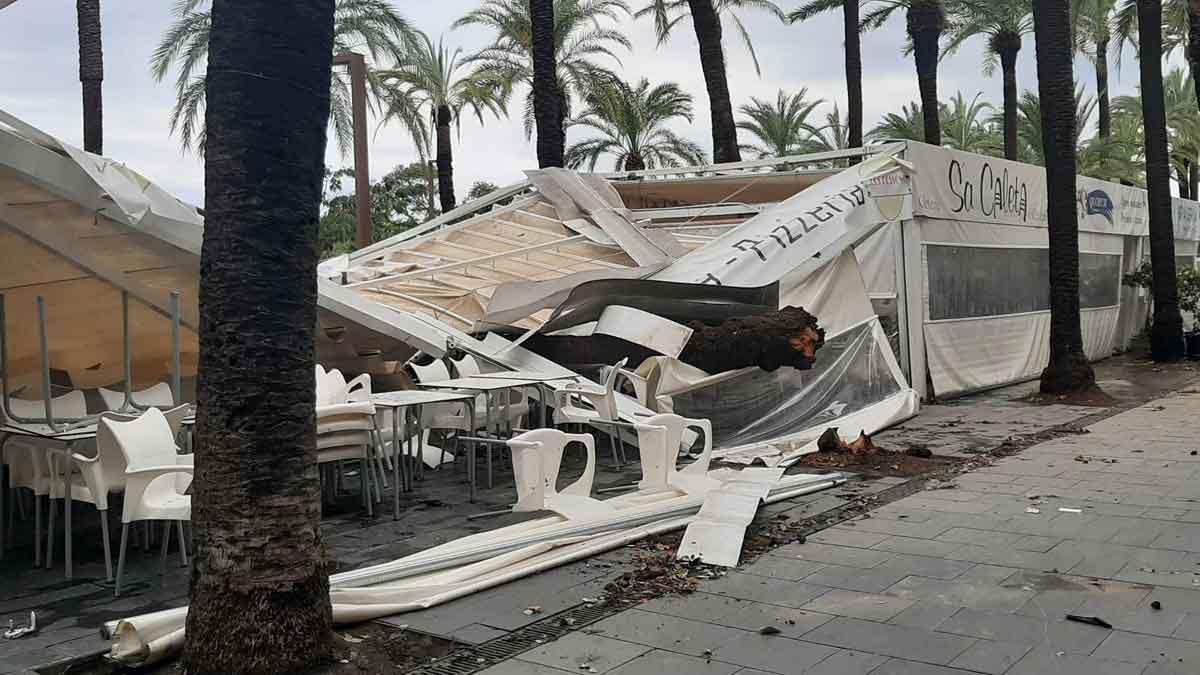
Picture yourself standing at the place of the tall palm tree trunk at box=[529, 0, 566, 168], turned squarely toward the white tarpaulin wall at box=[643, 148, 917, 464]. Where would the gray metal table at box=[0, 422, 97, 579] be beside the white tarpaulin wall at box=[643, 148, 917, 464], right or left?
right

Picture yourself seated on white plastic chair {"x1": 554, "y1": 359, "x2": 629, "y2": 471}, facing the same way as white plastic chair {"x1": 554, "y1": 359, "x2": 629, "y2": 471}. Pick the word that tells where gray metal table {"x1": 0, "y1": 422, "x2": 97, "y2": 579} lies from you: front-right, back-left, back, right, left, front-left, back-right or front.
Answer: front-left

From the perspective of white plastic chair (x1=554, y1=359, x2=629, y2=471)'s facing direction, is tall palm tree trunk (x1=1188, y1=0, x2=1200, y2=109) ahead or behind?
behind

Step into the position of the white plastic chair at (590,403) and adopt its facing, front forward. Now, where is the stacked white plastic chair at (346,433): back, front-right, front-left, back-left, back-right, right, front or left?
front-left

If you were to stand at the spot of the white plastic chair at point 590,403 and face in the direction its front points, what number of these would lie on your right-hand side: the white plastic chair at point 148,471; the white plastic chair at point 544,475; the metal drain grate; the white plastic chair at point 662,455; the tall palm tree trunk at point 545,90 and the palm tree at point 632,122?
2

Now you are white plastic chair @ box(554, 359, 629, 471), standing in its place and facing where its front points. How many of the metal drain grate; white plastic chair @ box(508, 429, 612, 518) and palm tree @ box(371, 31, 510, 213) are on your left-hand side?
2

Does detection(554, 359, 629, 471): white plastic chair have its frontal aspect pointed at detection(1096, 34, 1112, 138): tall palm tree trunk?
no

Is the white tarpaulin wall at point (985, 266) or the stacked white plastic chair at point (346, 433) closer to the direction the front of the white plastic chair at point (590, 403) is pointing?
the stacked white plastic chair

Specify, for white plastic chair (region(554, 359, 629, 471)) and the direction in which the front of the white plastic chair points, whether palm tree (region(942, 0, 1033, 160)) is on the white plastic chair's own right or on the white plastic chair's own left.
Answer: on the white plastic chair's own right

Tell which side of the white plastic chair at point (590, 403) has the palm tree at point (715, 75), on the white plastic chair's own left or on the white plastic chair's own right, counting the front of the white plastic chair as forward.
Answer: on the white plastic chair's own right

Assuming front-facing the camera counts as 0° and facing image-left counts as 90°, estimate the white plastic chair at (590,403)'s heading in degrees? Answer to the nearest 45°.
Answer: approximately 90°

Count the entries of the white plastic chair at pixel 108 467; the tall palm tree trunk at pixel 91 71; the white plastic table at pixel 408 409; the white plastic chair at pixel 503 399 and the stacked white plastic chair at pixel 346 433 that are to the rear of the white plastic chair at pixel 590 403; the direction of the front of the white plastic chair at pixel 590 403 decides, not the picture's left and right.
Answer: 0

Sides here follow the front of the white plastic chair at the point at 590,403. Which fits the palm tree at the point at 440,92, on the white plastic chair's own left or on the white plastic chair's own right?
on the white plastic chair's own right

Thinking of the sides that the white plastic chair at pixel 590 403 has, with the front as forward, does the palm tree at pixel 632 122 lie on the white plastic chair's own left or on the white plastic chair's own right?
on the white plastic chair's own right

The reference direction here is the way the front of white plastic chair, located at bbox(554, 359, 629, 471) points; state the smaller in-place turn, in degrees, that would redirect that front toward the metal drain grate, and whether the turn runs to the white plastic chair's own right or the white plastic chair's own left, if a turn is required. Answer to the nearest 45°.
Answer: approximately 90° to the white plastic chair's own left

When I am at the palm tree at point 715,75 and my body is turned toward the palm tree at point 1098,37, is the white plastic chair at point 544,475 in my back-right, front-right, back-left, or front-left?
back-right

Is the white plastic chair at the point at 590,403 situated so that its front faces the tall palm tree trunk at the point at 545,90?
no
